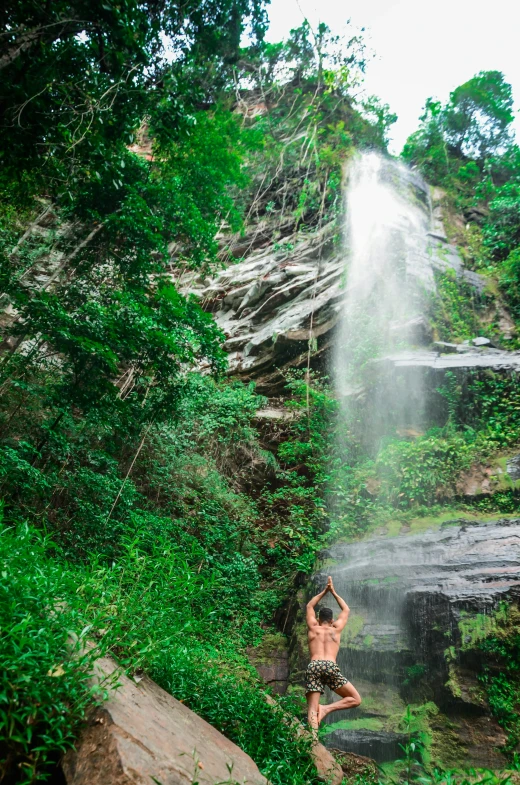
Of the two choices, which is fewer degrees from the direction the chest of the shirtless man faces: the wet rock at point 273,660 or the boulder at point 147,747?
the wet rock

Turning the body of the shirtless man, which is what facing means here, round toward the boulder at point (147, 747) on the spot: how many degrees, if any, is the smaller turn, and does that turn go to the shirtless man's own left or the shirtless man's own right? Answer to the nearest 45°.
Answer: approximately 180°

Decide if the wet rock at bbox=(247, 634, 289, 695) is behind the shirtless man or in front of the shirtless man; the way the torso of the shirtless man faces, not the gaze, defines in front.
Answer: in front

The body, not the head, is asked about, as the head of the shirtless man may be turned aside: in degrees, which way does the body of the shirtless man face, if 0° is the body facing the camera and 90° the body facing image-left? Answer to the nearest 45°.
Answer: approximately 180°

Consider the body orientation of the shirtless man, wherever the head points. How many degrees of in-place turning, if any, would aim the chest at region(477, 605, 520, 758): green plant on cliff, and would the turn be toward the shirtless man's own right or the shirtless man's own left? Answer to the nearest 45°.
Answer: approximately 90° to the shirtless man's own right

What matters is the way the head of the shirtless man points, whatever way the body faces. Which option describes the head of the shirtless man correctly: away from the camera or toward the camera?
away from the camera
